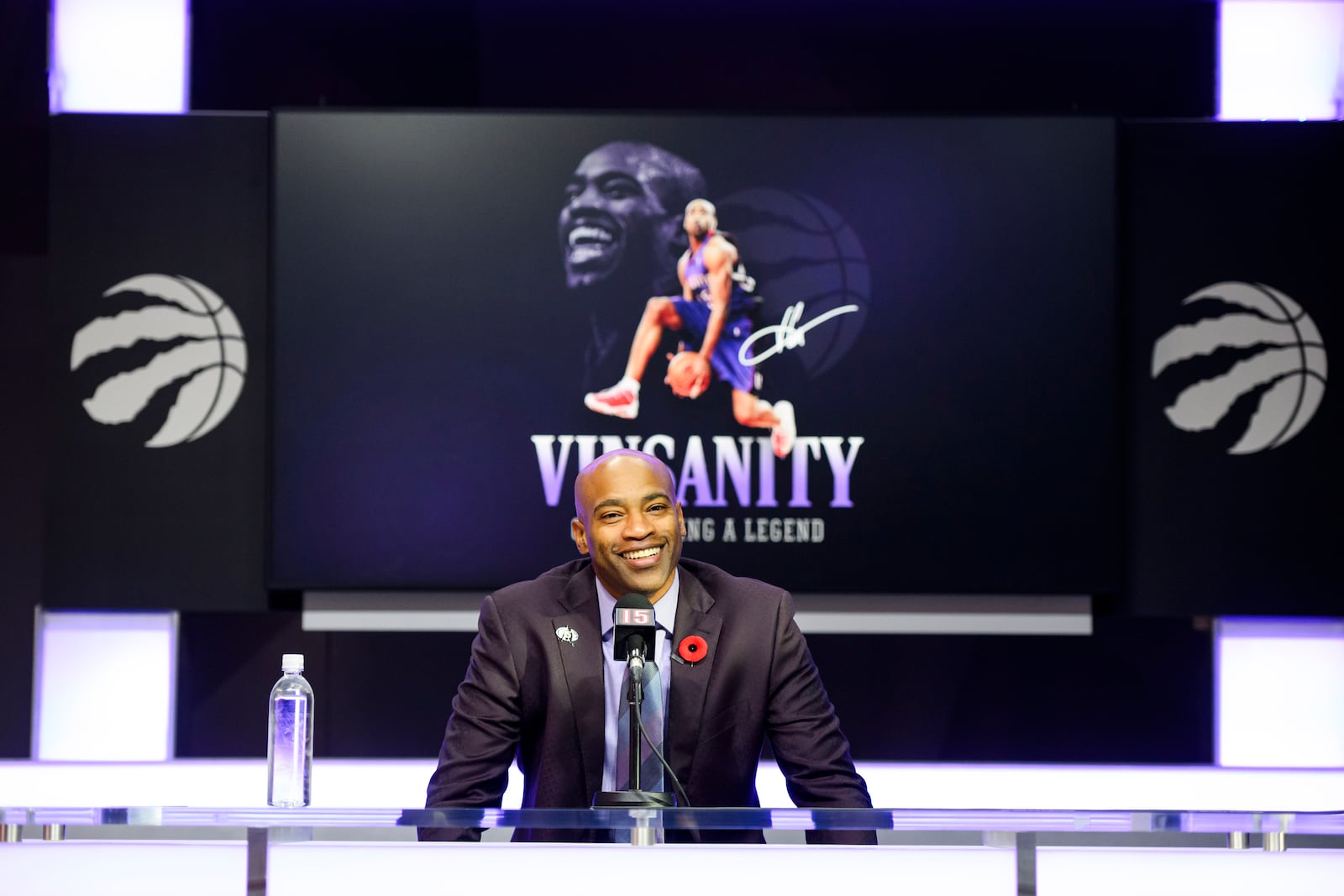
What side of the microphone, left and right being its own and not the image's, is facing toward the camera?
back

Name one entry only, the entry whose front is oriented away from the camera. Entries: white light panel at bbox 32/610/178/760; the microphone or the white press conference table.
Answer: the microphone

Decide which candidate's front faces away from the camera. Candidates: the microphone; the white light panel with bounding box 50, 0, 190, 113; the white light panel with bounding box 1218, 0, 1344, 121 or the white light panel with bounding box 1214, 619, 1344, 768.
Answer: the microphone

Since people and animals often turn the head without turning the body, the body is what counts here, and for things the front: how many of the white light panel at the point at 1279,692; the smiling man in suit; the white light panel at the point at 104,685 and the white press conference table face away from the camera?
0

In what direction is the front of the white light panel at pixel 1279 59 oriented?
toward the camera

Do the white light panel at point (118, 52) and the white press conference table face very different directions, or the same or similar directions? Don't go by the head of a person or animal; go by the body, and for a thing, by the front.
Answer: same or similar directions

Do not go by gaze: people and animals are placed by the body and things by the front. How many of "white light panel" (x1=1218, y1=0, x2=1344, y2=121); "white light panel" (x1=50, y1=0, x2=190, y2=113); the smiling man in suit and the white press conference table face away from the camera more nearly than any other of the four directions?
0

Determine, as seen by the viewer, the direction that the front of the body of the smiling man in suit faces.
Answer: toward the camera

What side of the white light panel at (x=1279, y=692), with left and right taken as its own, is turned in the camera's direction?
front
